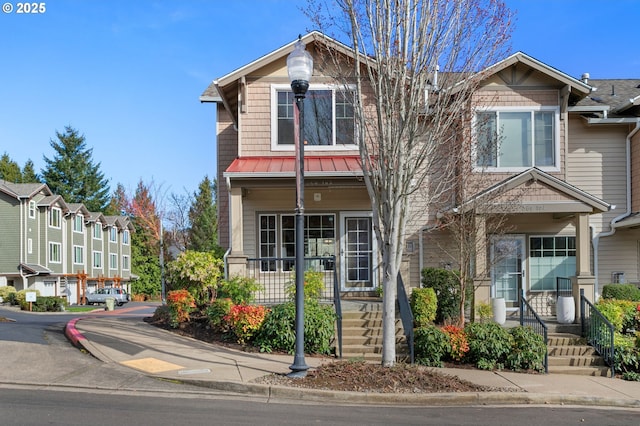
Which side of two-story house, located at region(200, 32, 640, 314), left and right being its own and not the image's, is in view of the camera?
front

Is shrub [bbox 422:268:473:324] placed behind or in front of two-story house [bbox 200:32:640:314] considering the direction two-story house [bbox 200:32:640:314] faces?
in front

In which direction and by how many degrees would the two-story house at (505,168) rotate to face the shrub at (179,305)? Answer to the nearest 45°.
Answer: approximately 45° to its right

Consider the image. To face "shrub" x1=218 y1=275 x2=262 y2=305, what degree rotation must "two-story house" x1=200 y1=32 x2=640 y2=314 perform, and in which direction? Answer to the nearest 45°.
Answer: approximately 45° to its right

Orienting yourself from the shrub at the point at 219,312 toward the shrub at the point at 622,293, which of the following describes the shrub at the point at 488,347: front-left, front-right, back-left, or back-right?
front-right

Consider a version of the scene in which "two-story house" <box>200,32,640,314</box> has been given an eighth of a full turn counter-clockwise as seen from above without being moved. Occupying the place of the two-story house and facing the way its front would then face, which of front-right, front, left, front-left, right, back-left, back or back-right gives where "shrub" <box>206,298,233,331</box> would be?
right

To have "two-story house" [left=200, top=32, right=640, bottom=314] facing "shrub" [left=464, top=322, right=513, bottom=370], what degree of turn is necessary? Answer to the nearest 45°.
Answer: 0° — it already faces it

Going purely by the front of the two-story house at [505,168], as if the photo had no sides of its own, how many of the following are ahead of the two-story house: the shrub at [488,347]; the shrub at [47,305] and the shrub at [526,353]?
2

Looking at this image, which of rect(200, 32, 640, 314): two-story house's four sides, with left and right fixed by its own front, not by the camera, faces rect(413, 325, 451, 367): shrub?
front

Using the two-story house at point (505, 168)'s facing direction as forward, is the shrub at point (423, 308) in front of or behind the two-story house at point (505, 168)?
in front

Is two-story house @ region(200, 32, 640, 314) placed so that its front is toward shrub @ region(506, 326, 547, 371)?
yes
